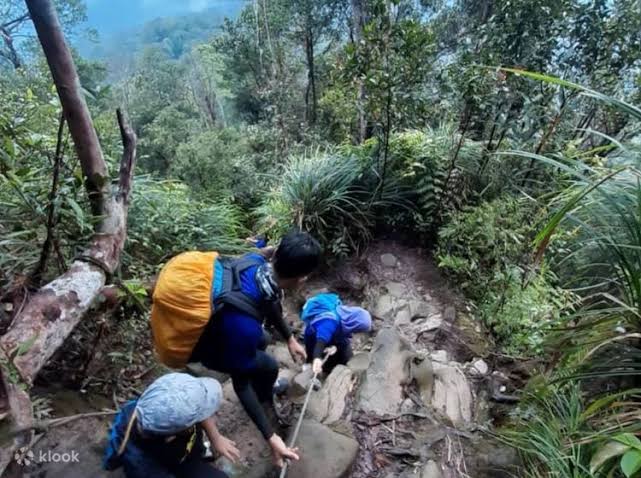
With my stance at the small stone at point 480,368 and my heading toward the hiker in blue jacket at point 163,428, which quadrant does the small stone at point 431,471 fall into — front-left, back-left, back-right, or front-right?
front-left

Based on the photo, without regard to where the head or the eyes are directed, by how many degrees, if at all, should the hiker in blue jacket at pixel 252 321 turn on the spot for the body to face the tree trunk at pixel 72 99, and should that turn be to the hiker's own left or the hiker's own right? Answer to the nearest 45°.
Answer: approximately 135° to the hiker's own left

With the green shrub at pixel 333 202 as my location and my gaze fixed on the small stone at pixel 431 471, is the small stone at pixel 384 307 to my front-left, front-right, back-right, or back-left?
front-left

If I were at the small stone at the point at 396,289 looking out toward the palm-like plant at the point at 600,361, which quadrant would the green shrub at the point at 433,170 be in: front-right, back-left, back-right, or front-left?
back-left

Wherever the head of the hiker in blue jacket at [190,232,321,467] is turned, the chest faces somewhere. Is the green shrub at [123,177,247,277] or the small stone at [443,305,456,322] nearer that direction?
the small stone

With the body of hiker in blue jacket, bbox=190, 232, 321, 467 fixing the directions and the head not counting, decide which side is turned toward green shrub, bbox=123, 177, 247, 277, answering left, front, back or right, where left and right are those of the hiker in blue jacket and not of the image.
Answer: left

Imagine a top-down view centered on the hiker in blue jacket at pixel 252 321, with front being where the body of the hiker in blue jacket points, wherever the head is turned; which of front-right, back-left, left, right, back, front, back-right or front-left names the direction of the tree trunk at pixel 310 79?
left

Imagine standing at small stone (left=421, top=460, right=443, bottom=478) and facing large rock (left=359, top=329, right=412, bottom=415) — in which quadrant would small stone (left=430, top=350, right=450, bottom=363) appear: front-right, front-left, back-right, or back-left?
front-right

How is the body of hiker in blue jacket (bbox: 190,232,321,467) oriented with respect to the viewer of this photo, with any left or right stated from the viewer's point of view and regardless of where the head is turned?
facing to the right of the viewer
